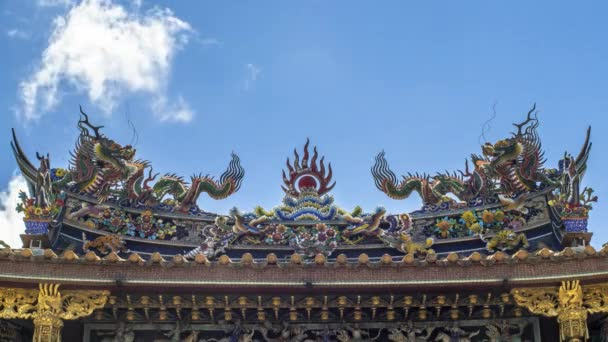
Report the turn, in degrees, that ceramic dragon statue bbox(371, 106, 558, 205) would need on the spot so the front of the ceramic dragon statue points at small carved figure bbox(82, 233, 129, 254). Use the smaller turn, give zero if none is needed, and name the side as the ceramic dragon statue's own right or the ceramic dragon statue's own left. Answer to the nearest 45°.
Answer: approximately 180°
